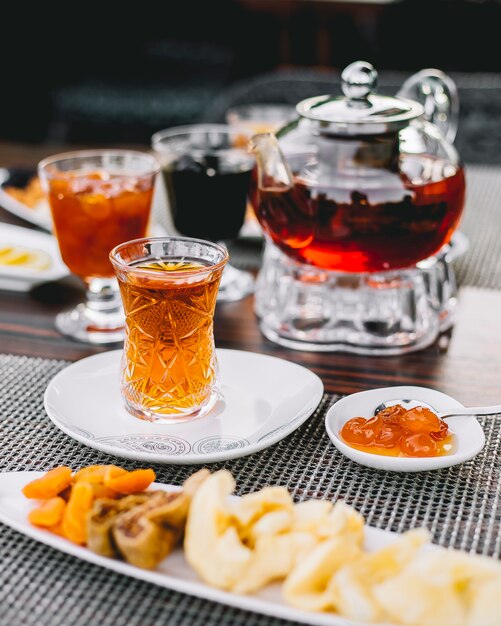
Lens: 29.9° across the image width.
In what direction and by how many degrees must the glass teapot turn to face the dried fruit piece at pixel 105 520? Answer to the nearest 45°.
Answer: approximately 45° to its left

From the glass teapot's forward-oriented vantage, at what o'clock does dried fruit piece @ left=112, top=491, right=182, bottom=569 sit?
The dried fruit piece is roughly at 11 o'clock from the glass teapot.

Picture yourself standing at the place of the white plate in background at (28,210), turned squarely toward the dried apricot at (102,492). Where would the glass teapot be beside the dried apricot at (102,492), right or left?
left

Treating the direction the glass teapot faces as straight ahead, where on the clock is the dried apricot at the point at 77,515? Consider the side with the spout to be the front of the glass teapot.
The dried apricot is roughly at 11 o'clock from the glass teapot.

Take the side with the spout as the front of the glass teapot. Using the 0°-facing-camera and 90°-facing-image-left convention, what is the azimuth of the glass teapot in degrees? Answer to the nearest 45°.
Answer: approximately 45°
